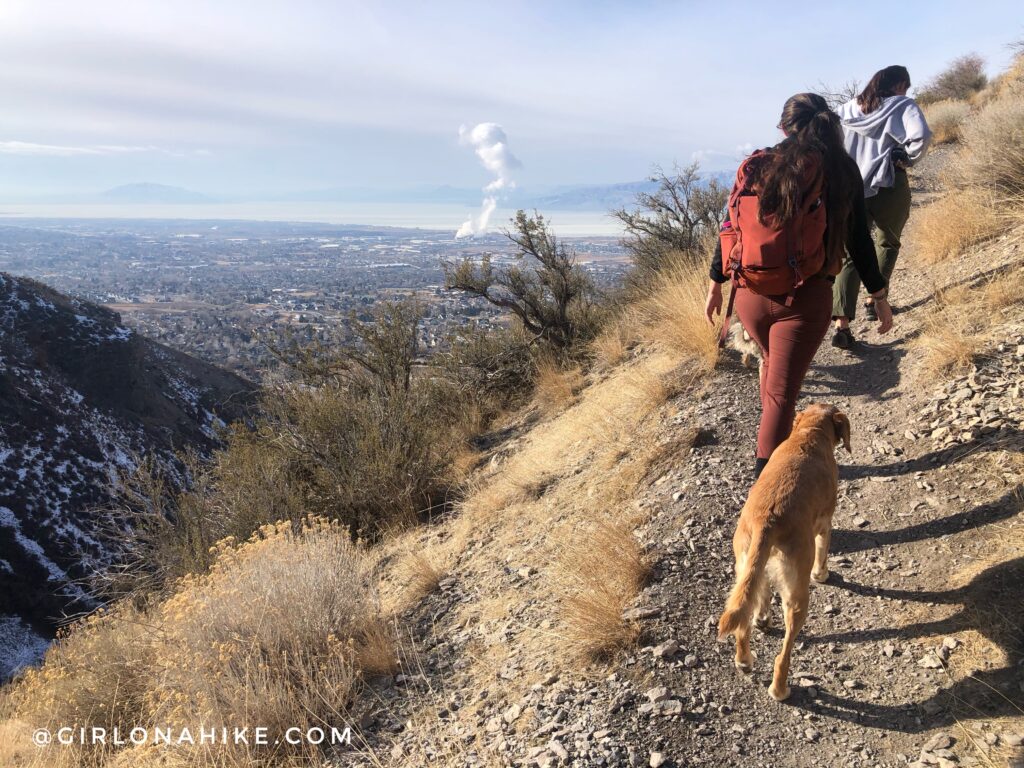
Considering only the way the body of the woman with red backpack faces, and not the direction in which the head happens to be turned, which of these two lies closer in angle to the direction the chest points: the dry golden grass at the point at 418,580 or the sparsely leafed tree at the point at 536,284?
the sparsely leafed tree

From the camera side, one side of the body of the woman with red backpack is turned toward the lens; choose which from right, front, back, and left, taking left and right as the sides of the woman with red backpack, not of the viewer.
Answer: back

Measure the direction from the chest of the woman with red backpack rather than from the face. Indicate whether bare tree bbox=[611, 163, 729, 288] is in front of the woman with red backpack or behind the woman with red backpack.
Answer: in front

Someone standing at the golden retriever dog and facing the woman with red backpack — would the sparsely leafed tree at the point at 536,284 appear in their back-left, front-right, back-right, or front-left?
front-left
